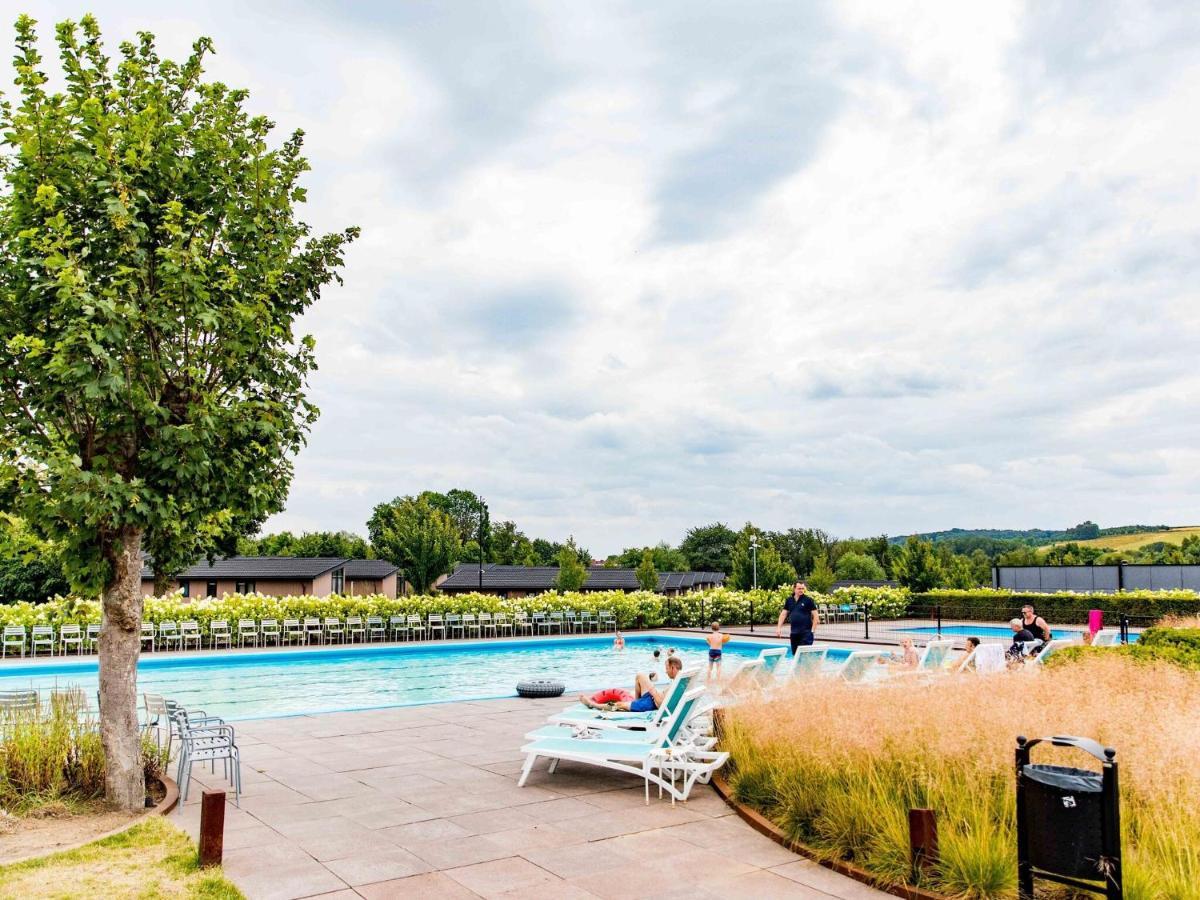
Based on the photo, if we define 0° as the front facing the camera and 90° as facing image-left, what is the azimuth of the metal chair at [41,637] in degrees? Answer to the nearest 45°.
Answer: approximately 0°

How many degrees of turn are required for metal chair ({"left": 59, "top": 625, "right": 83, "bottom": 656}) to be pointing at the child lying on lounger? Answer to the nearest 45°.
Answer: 0° — it already faces them

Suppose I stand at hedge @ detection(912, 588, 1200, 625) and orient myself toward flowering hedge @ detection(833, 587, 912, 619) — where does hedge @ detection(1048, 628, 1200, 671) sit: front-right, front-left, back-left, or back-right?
back-left

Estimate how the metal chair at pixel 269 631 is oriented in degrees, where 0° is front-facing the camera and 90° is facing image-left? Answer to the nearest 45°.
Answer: approximately 0°

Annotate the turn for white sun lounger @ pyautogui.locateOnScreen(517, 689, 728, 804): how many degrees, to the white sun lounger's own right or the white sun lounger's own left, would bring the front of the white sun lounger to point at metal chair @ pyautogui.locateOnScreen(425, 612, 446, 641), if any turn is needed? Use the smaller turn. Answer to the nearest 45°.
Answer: approximately 90° to the white sun lounger's own right

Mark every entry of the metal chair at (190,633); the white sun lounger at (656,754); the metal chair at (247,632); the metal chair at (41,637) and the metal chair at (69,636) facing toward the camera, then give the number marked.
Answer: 4

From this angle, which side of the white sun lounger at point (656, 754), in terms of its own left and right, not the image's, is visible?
left
